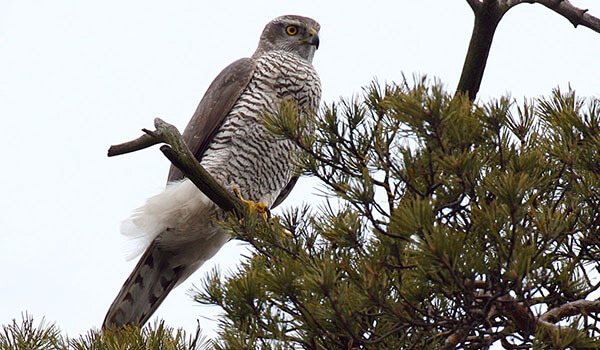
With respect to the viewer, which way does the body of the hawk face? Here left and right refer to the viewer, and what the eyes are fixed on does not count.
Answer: facing the viewer and to the right of the viewer
